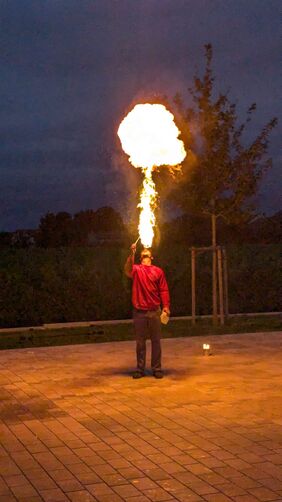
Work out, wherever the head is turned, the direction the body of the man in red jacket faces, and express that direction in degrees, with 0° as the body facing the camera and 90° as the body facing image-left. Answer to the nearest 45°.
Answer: approximately 0°

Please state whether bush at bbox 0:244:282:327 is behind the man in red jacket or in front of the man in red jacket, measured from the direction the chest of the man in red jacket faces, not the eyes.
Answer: behind
